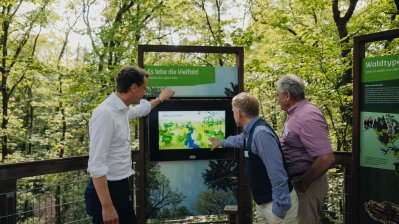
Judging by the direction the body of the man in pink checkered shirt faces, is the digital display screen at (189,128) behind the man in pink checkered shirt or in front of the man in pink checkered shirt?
in front

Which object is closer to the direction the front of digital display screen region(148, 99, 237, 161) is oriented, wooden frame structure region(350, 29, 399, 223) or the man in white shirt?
the man in white shirt

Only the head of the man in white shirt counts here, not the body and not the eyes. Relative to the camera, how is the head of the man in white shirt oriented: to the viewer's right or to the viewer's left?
to the viewer's right

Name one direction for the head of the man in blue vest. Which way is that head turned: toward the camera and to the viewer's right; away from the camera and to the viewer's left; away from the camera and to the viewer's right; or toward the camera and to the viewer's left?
away from the camera and to the viewer's left

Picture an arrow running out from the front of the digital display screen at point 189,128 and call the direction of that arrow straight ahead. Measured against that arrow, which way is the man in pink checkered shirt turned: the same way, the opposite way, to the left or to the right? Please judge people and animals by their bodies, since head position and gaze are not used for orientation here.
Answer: to the right

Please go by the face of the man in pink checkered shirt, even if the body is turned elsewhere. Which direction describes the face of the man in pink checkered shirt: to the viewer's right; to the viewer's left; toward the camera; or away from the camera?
to the viewer's left

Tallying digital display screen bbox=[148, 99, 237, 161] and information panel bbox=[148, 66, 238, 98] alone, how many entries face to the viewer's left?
0

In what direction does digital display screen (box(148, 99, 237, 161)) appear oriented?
toward the camera

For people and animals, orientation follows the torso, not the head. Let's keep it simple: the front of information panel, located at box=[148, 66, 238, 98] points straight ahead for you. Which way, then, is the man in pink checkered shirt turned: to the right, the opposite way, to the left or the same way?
to the right

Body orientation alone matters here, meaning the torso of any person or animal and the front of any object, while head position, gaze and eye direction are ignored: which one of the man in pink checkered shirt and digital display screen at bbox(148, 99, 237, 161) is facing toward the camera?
the digital display screen

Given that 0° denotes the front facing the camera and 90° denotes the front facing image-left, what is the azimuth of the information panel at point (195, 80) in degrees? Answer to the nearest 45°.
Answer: approximately 0°

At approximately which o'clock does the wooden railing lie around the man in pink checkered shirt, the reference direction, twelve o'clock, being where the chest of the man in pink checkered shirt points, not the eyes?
The wooden railing is roughly at 12 o'clock from the man in pink checkered shirt.

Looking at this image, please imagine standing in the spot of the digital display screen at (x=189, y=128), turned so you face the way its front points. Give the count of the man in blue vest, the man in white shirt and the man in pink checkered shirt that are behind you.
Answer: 0

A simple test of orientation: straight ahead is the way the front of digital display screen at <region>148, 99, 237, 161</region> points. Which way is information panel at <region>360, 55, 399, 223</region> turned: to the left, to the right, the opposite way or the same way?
to the right

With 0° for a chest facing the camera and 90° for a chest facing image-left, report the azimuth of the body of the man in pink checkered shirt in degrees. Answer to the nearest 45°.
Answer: approximately 90°

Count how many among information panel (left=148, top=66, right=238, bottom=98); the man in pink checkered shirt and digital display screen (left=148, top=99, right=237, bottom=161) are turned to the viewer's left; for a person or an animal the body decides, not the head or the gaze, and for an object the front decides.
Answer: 1

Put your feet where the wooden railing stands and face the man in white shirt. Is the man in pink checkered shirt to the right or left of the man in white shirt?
left

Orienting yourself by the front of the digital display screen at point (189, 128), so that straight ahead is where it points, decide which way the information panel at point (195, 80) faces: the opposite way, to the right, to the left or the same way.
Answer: the same way

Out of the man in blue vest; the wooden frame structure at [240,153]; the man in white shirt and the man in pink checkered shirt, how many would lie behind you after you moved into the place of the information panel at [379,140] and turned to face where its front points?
0

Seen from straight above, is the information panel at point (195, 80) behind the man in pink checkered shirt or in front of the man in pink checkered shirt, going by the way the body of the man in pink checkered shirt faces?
in front

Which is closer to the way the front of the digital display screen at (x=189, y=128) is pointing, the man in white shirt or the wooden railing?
the man in white shirt
